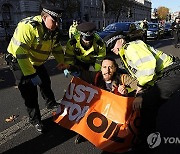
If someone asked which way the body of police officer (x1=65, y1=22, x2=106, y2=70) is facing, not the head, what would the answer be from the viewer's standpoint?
toward the camera

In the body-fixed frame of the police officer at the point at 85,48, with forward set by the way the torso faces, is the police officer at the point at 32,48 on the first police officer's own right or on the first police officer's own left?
on the first police officer's own right

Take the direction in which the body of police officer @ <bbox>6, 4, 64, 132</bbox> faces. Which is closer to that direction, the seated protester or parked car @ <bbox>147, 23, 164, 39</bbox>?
the seated protester

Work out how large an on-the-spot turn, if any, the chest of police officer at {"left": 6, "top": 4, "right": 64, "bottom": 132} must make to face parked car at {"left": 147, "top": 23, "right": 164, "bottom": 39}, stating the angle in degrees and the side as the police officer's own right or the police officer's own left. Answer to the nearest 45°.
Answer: approximately 90° to the police officer's own left

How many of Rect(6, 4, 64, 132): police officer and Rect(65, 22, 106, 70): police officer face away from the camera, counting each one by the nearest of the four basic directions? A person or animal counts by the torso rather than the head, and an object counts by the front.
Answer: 0

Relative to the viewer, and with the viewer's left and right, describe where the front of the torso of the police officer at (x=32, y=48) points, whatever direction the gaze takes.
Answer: facing the viewer and to the right of the viewer

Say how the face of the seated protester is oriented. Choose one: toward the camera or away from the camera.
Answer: toward the camera

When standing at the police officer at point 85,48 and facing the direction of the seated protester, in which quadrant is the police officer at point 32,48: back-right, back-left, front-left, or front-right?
front-right

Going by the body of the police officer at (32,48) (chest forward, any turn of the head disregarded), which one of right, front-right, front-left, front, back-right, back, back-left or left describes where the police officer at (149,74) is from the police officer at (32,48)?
front

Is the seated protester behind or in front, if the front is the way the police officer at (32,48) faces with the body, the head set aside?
in front

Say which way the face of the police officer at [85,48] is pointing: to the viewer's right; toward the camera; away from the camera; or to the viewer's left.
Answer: toward the camera
